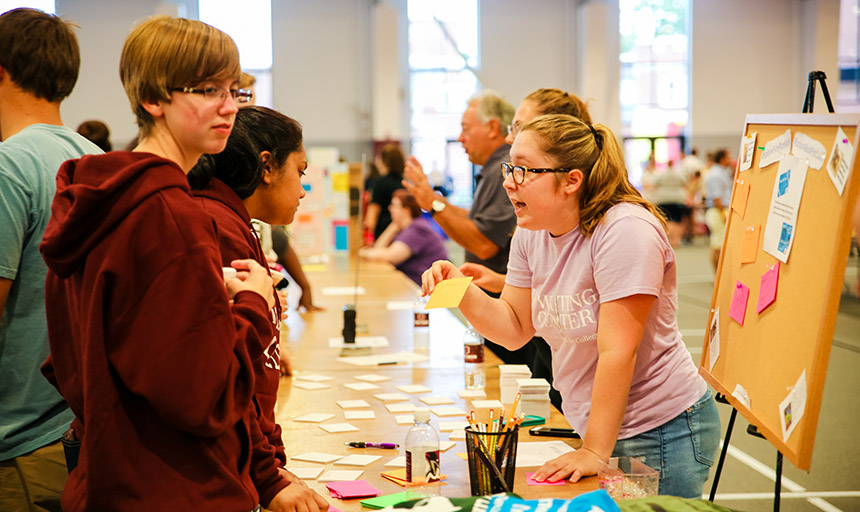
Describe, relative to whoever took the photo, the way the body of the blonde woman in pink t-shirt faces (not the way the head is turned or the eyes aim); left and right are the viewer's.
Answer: facing the viewer and to the left of the viewer

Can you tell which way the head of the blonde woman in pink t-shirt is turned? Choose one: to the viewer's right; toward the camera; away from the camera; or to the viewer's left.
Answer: to the viewer's left

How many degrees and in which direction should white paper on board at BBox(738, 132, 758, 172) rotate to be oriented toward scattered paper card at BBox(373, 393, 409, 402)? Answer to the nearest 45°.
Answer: approximately 45° to its right

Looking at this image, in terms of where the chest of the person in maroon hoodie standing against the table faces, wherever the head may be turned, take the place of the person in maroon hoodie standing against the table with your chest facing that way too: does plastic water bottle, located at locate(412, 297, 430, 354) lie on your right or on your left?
on your left

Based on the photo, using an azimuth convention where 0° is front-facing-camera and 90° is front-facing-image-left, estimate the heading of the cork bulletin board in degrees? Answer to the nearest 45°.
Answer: approximately 45°

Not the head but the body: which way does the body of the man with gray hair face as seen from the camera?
to the viewer's left

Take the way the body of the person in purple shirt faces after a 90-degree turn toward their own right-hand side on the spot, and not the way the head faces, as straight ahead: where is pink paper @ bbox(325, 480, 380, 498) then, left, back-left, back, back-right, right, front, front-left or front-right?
back

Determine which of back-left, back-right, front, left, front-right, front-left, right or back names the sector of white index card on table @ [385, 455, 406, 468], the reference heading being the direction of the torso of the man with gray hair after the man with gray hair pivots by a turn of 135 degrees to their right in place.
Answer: back-right

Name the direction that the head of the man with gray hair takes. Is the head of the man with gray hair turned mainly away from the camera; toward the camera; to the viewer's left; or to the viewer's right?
to the viewer's left
